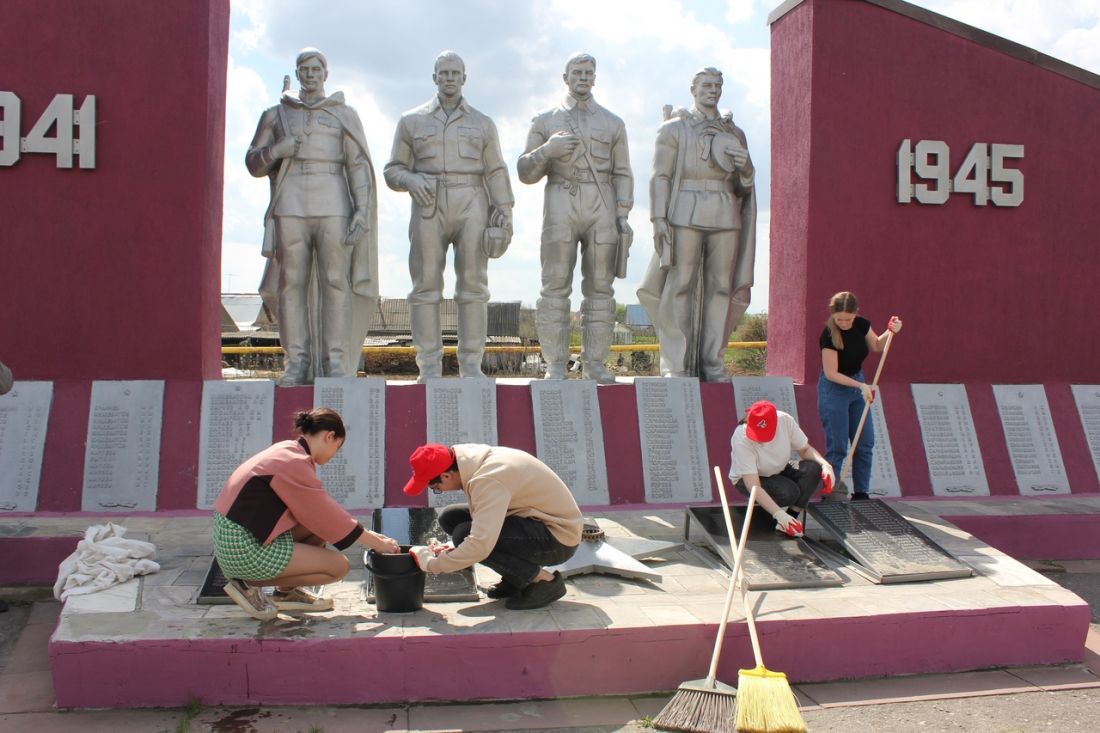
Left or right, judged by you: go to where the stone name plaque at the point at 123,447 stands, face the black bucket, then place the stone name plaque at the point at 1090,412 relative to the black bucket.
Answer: left

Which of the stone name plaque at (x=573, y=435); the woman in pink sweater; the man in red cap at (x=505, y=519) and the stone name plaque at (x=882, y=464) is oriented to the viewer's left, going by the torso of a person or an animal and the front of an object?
the man in red cap

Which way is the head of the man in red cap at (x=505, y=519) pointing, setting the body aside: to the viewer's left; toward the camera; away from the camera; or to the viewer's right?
to the viewer's left

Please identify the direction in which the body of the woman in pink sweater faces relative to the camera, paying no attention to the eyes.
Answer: to the viewer's right

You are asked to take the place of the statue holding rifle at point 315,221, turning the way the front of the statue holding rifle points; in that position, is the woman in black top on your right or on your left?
on your left

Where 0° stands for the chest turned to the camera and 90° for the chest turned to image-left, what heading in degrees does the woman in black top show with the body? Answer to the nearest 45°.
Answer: approximately 315°

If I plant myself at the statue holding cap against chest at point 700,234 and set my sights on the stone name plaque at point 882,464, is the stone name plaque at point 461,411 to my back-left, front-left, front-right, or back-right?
back-right

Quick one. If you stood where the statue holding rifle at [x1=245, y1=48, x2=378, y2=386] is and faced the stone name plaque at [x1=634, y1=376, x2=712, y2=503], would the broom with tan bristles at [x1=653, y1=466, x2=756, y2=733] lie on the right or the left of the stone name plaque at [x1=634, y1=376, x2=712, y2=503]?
right

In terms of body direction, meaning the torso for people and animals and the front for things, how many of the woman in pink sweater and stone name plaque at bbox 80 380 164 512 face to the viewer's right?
1

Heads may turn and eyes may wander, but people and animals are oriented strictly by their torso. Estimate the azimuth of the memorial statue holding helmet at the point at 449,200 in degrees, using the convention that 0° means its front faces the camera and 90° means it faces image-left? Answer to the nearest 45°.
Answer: approximately 0°
